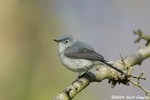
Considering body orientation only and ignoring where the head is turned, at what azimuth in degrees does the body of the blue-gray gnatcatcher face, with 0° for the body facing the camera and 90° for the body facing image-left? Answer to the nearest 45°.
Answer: approximately 90°
